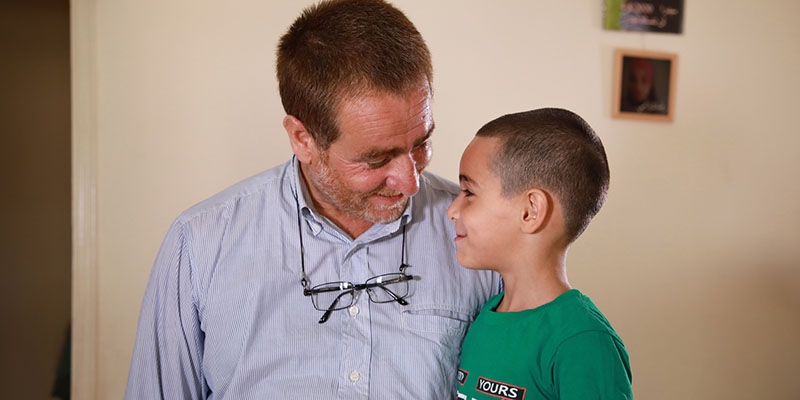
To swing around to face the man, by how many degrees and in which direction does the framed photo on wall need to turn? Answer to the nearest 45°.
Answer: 0° — it already faces them

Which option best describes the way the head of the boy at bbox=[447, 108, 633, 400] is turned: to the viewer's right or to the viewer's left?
to the viewer's left

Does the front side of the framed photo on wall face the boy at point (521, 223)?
yes

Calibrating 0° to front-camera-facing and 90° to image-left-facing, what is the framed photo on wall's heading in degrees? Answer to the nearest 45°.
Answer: approximately 0°
